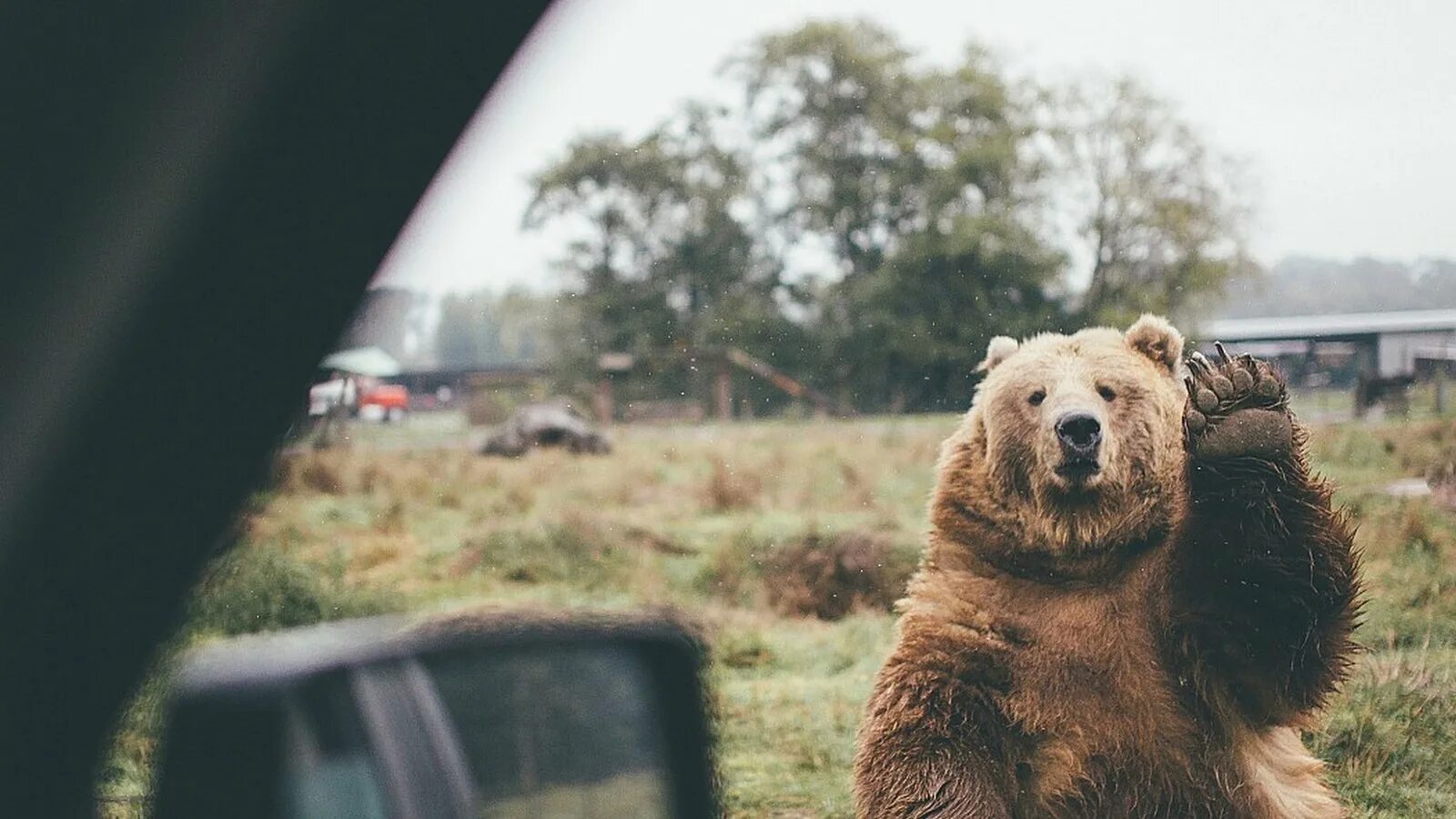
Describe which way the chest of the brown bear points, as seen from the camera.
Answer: toward the camera

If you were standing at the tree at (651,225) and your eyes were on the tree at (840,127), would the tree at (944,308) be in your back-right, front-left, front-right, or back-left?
front-right

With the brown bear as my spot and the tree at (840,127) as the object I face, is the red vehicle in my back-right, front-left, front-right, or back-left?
front-left

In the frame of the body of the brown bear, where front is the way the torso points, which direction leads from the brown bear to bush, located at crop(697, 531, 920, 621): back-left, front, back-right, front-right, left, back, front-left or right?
back-right

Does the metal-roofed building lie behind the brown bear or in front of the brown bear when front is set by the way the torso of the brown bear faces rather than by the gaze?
behind

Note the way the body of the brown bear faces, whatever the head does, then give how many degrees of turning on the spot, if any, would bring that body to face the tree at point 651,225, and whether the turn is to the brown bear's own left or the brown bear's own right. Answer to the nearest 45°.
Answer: approximately 135° to the brown bear's own right

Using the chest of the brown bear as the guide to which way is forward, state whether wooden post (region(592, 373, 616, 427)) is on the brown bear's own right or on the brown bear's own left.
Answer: on the brown bear's own right

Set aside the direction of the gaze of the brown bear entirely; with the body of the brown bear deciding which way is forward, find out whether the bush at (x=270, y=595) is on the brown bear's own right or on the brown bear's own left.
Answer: on the brown bear's own right

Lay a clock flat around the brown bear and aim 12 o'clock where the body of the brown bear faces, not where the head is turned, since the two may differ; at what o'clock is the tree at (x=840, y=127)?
The tree is roughly at 5 o'clock from the brown bear.

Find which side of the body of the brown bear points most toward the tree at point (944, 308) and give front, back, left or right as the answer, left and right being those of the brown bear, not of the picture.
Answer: back

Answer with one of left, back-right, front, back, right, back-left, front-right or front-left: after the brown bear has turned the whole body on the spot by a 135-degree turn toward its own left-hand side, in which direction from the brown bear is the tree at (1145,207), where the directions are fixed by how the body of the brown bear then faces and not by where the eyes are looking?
front-left
